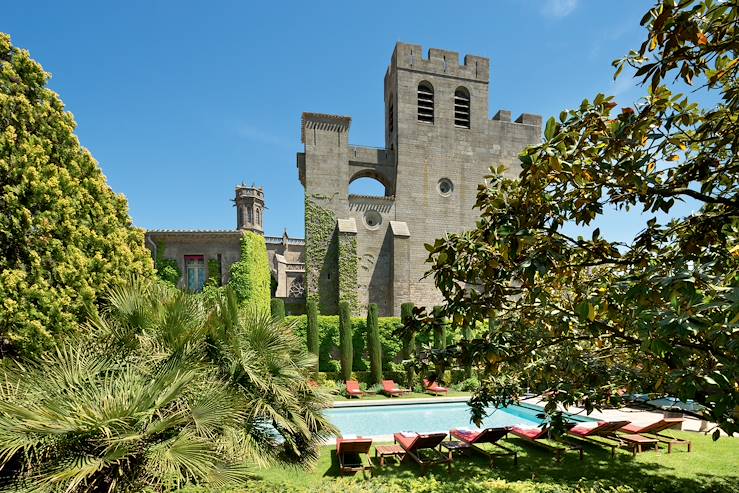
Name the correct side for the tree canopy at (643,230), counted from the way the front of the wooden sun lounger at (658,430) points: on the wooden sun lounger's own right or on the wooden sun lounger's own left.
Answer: on the wooden sun lounger's own left
